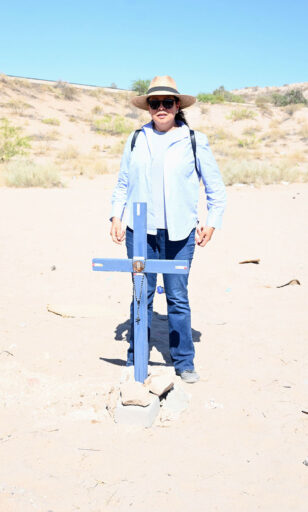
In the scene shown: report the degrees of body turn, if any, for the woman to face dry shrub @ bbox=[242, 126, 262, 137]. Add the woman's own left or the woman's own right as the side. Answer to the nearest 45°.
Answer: approximately 180°

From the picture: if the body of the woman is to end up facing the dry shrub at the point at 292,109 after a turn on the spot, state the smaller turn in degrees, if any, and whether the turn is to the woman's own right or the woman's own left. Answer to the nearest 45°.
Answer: approximately 180°

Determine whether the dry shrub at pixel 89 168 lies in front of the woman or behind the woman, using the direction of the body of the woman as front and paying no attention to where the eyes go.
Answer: behind

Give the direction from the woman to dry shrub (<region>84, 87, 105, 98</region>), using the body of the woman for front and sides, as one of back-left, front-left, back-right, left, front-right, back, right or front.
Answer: back

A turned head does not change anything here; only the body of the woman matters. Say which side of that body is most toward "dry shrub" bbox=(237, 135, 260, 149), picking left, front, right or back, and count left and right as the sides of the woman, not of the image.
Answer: back

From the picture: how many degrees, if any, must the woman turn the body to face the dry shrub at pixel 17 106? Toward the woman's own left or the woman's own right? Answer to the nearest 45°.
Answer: approximately 180°

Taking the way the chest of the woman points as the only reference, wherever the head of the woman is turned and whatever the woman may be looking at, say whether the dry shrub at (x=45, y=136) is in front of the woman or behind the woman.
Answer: behind

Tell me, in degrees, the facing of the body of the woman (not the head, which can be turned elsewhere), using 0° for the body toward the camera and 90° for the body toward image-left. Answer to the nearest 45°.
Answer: approximately 0°

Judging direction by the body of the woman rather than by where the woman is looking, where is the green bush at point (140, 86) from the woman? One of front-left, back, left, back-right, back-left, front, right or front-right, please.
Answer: back

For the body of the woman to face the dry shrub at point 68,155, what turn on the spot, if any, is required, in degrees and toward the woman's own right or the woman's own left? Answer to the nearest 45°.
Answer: approximately 180°
